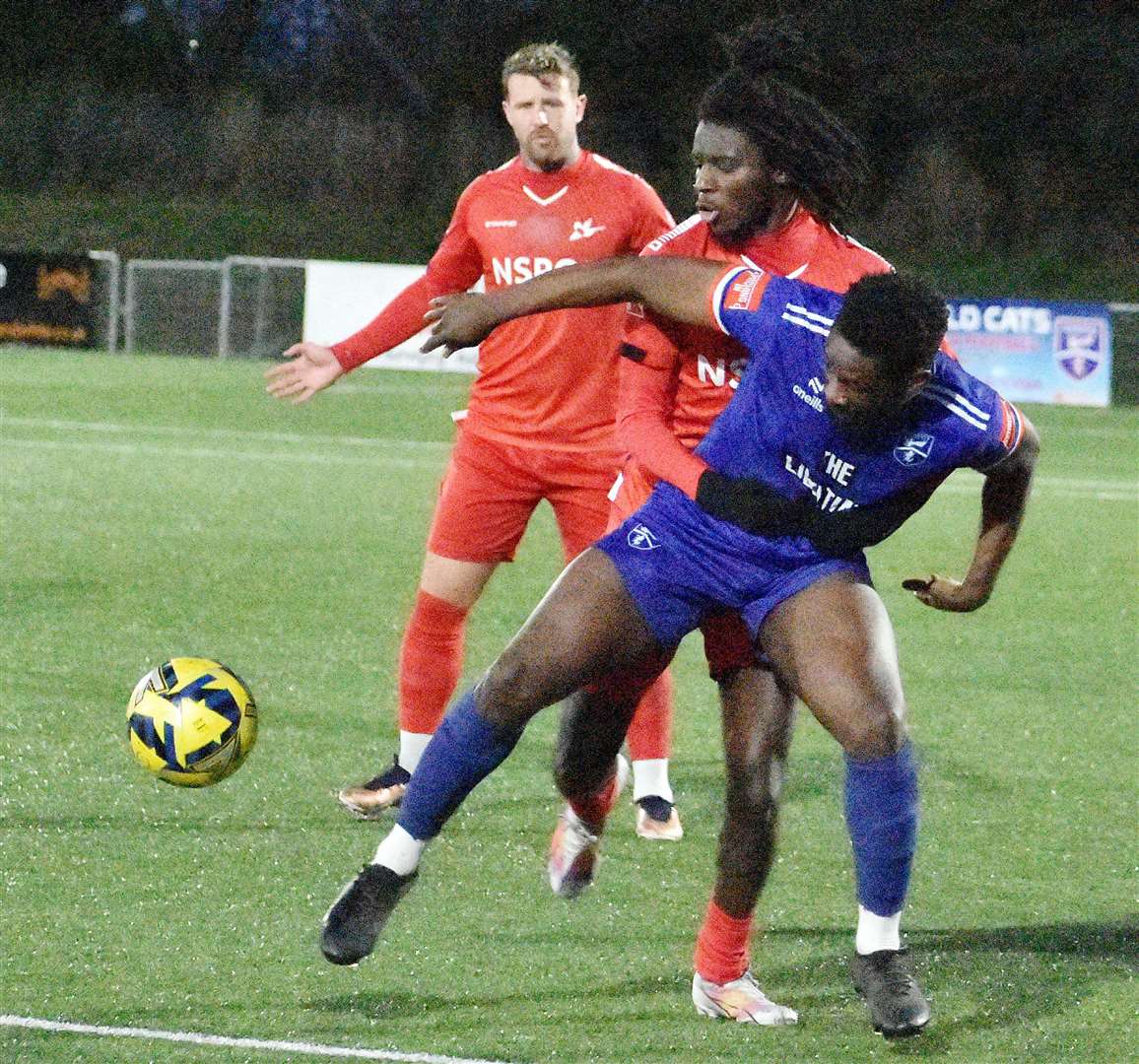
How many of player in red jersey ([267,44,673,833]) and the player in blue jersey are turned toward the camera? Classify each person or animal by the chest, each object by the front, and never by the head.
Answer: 2

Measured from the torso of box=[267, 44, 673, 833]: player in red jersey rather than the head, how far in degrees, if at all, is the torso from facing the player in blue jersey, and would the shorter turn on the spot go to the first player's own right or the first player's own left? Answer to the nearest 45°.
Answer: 0° — they already face them

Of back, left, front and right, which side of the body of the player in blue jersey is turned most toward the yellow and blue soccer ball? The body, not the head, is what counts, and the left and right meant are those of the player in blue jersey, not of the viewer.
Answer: right

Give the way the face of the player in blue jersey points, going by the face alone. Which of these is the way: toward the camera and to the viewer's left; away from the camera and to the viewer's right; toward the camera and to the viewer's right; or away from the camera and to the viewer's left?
toward the camera and to the viewer's left

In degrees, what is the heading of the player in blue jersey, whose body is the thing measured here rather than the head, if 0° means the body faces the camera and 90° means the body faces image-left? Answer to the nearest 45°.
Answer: approximately 0°

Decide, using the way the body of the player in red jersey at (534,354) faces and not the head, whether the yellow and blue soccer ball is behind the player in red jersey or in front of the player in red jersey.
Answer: in front
